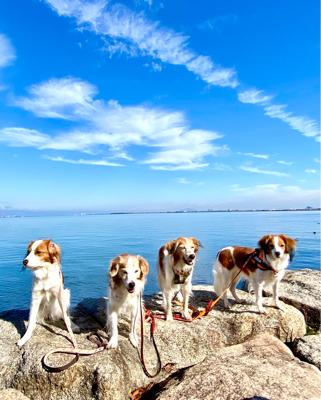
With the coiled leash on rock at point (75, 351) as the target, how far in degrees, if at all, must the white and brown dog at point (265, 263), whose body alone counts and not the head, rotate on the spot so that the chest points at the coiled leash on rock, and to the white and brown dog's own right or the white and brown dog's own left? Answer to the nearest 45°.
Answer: approximately 90° to the white and brown dog's own right

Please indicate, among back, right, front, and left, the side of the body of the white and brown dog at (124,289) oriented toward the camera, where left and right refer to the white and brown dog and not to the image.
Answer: front

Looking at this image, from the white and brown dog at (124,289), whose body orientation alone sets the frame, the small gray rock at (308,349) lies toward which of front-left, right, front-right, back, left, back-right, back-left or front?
left

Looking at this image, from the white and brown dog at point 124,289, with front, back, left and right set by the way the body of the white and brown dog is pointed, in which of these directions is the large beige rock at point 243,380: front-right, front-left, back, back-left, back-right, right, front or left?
front-left

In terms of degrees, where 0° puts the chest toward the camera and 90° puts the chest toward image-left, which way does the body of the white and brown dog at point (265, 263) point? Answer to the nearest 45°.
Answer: approximately 315°

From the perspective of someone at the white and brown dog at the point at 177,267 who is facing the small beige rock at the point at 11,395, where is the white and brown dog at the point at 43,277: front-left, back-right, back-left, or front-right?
front-right

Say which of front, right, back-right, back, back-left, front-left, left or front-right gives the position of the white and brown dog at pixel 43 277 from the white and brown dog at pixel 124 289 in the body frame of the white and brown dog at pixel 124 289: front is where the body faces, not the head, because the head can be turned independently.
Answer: right

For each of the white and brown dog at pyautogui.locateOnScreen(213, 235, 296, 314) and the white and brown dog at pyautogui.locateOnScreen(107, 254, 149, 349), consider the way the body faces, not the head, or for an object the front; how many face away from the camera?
0

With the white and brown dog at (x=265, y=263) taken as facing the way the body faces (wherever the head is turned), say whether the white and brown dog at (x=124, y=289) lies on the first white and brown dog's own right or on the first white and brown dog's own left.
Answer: on the first white and brown dog's own right

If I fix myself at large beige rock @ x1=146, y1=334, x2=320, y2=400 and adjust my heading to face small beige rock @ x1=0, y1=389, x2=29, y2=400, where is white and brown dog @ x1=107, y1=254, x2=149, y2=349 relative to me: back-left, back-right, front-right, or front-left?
front-right

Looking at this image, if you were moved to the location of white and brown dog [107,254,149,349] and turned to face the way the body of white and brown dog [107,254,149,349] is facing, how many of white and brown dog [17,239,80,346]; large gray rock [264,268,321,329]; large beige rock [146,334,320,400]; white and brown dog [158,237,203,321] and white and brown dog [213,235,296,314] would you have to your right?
1

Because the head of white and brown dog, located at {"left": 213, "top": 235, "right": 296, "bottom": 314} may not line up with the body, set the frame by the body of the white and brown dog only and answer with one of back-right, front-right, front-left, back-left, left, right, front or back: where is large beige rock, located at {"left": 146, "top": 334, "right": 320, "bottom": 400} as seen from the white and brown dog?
front-right
